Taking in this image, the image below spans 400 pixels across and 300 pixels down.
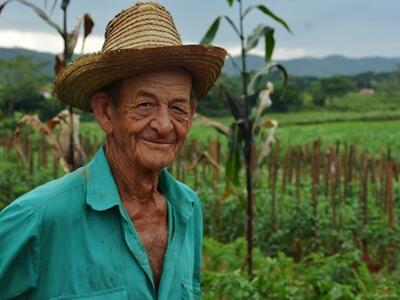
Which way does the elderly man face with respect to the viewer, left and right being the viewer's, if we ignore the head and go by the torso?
facing the viewer and to the right of the viewer

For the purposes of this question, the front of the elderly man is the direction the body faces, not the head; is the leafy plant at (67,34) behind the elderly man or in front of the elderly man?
behind

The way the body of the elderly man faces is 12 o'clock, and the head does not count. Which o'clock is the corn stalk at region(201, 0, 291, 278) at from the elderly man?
The corn stalk is roughly at 8 o'clock from the elderly man.

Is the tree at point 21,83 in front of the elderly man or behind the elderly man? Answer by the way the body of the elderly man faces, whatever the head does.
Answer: behind

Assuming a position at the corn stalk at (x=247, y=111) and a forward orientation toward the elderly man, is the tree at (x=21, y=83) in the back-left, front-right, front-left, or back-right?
back-right
